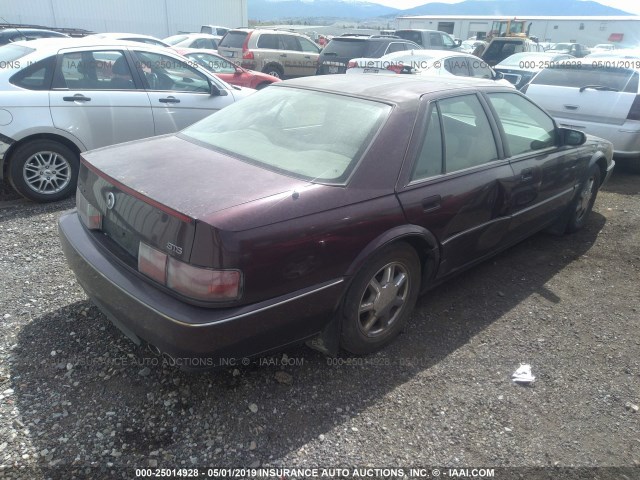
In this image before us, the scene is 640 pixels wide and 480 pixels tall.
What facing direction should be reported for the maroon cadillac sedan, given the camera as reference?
facing away from the viewer and to the right of the viewer

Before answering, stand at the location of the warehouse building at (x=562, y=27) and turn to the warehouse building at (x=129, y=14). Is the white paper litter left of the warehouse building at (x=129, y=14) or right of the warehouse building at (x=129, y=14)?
left

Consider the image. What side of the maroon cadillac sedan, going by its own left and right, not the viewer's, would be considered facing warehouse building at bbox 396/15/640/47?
front

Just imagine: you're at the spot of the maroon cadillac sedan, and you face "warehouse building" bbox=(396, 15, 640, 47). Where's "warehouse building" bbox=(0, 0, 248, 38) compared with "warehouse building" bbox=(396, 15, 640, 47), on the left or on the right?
left

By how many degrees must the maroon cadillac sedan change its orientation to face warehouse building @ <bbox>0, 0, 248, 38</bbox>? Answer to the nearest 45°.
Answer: approximately 90° to its left
